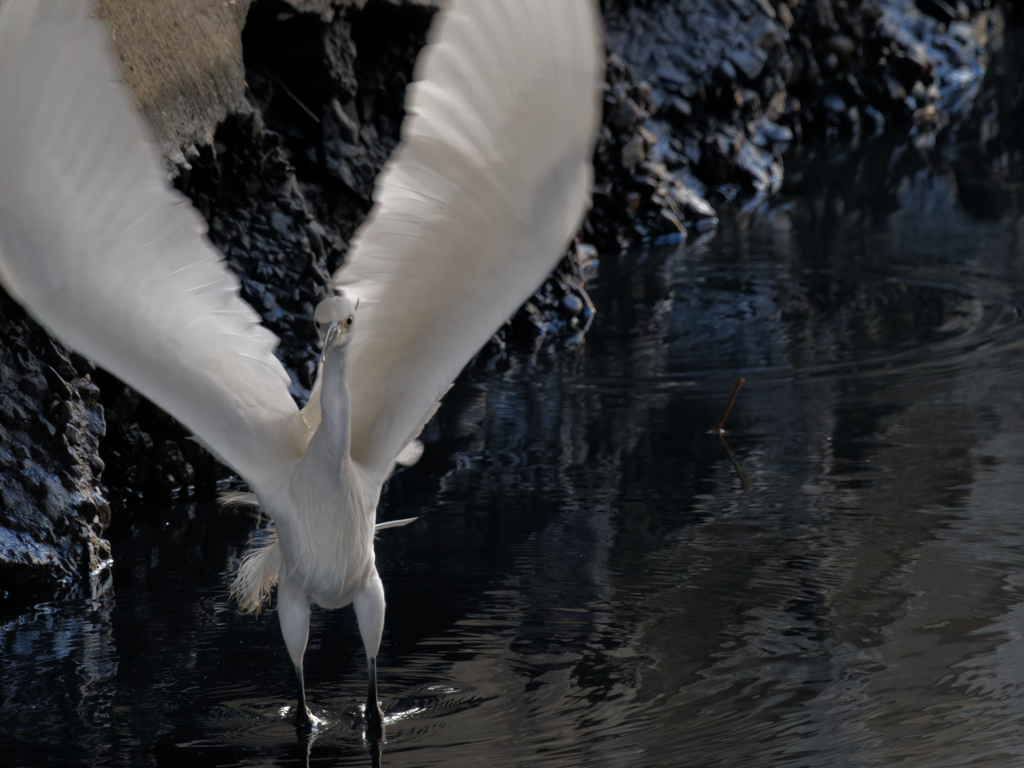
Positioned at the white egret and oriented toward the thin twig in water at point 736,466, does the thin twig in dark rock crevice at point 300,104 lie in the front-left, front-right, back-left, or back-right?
front-left

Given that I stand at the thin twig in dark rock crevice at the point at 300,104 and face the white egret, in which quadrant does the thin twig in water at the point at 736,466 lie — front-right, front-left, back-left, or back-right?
front-left

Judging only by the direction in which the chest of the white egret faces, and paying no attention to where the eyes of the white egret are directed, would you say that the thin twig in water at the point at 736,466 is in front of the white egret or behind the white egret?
behind

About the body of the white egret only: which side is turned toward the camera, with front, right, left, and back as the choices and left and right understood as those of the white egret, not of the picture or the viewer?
front

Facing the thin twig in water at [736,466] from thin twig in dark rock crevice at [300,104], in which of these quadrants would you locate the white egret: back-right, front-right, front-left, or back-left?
front-right
